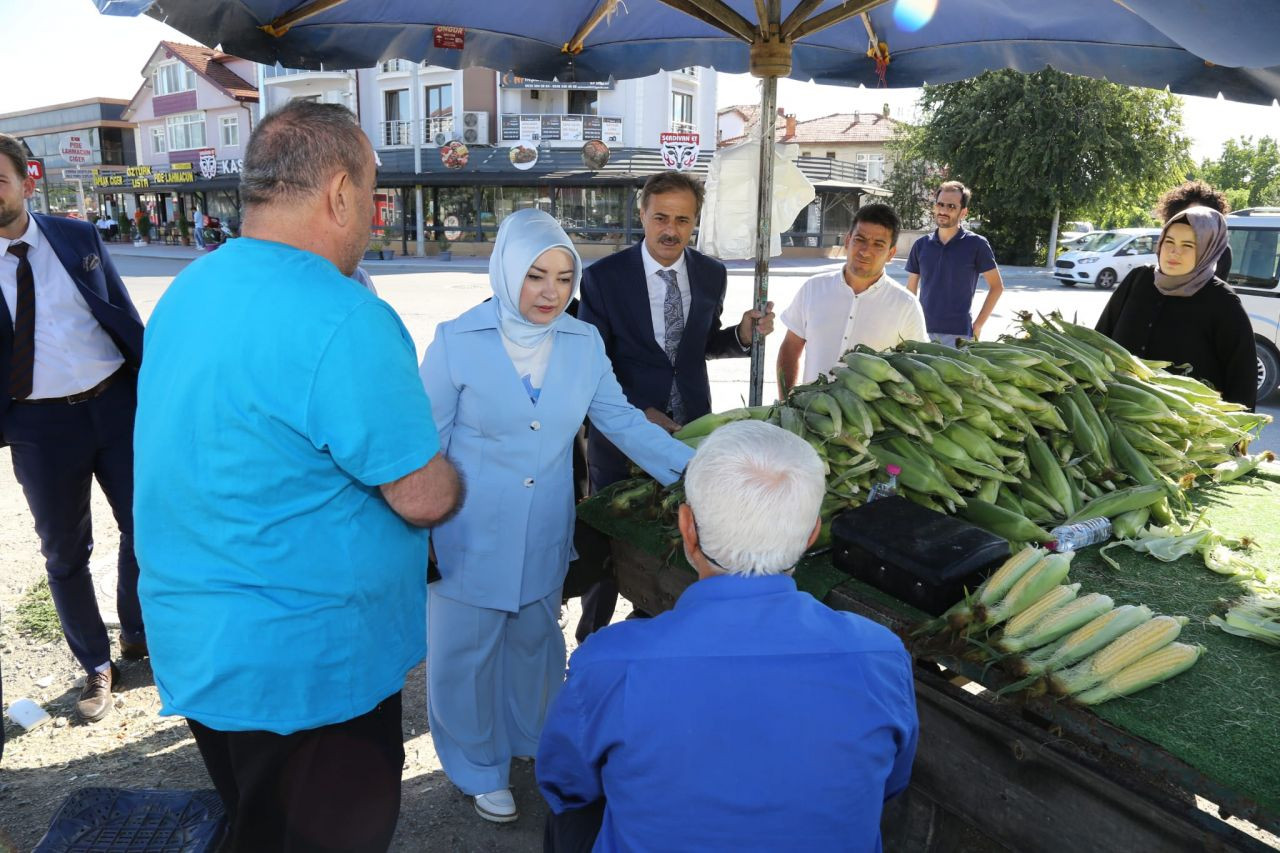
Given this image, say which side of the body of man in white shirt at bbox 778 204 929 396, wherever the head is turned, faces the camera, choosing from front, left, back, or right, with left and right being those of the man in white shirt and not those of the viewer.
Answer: front

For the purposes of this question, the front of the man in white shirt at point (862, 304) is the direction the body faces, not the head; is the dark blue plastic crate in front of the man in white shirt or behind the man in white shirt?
in front

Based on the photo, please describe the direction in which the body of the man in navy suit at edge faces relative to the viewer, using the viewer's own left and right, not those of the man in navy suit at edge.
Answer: facing the viewer

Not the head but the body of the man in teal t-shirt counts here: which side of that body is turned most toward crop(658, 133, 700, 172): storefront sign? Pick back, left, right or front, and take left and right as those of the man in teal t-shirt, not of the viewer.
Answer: front

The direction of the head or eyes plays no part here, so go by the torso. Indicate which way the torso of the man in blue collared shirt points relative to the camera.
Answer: away from the camera

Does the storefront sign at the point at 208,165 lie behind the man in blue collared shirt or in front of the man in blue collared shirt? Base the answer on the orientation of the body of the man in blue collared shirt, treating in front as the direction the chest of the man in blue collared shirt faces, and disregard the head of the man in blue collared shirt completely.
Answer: in front

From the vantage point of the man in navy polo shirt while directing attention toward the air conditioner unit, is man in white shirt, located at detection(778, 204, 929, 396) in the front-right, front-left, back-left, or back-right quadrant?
back-left

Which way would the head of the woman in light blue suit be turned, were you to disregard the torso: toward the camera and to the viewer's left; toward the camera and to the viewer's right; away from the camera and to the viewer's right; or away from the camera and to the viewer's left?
toward the camera and to the viewer's right

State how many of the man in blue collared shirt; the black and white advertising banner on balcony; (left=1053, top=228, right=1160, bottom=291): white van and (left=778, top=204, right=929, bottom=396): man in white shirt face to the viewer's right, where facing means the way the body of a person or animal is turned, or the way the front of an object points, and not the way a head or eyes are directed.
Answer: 0

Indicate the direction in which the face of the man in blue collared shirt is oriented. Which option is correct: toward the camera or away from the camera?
away from the camera

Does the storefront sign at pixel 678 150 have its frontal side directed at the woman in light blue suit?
yes

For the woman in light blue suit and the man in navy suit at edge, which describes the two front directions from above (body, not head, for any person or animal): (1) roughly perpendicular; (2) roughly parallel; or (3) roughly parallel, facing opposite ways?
roughly parallel

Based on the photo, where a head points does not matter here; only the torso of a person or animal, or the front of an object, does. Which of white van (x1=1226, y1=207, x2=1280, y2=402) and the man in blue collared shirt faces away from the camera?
the man in blue collared shirt

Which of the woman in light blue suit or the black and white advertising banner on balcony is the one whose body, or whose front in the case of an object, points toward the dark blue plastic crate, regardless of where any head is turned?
the black and white advertising banner on balcony
